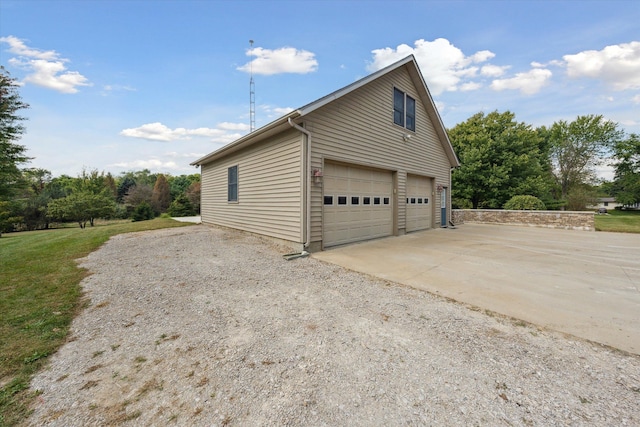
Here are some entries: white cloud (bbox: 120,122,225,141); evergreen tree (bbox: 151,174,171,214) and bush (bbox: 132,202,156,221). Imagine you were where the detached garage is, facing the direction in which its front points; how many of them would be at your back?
3

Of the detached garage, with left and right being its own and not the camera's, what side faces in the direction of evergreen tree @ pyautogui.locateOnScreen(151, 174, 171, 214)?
back

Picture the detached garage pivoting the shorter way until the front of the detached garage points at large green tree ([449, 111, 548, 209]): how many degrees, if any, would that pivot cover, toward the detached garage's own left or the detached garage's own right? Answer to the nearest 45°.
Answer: approximately 90° to the detached garage's own left

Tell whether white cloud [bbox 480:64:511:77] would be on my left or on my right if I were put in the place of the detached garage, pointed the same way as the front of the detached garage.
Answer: on my left

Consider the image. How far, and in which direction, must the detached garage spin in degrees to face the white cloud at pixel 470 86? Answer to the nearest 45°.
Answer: approximately 90° to its left

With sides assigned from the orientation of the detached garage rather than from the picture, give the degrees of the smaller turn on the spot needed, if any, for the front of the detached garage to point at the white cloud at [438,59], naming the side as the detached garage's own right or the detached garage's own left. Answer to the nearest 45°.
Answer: approximately 90° to the detached garage's own left

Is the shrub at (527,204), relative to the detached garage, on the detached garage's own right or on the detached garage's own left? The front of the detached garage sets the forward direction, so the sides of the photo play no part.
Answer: on the detached garage's own left

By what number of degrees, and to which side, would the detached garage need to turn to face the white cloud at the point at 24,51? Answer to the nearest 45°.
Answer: approximately 135° to its right

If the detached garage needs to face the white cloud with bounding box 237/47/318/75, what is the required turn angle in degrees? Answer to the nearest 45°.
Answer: approximately 180°

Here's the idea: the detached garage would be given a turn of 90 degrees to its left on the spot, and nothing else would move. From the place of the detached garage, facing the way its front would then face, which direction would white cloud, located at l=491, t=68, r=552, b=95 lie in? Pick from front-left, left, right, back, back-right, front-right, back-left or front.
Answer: front

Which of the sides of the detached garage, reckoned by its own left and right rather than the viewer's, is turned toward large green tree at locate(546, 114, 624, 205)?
left

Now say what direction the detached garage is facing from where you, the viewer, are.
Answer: facing the viewer and to the right of the viewer
